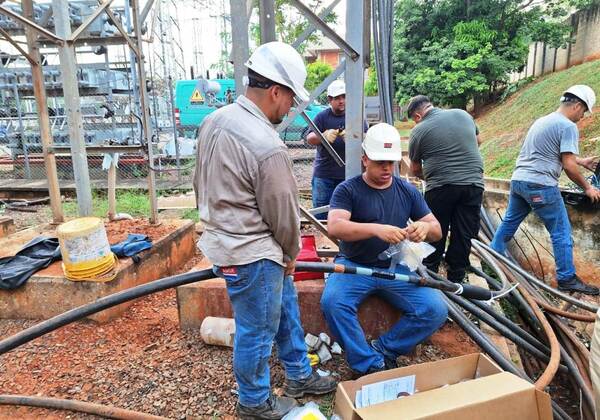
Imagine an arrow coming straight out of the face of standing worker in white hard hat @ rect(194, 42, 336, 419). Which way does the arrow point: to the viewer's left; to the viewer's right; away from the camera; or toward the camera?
to the viewer's right

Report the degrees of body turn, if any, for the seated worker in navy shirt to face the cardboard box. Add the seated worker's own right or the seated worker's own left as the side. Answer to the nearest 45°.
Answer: approximately 45° to the seated worker's own left

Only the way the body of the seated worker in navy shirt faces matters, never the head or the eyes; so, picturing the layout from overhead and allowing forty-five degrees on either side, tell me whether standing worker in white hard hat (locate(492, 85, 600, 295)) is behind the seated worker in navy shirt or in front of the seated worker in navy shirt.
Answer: behind

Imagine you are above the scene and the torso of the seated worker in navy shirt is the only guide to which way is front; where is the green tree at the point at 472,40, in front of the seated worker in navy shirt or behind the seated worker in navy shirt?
behind

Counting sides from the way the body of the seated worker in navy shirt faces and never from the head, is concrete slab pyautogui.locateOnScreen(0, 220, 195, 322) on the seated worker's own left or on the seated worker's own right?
on the seated worker's own right

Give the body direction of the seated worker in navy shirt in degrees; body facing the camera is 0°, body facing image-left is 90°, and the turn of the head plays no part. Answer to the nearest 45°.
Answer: approximately 0°

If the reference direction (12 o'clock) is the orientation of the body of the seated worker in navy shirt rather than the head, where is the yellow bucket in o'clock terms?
The yellow bucket is roughly at 3 o'clock from the seated worker in navy shirt.

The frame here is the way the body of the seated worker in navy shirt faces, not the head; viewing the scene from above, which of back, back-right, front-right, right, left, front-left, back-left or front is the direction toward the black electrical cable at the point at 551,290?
back-left

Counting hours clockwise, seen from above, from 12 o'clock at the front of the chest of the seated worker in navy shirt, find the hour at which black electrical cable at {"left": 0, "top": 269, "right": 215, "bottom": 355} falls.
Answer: The black electrical cable is roughly at 2 o'clock from the seated worker in navy shirt.
